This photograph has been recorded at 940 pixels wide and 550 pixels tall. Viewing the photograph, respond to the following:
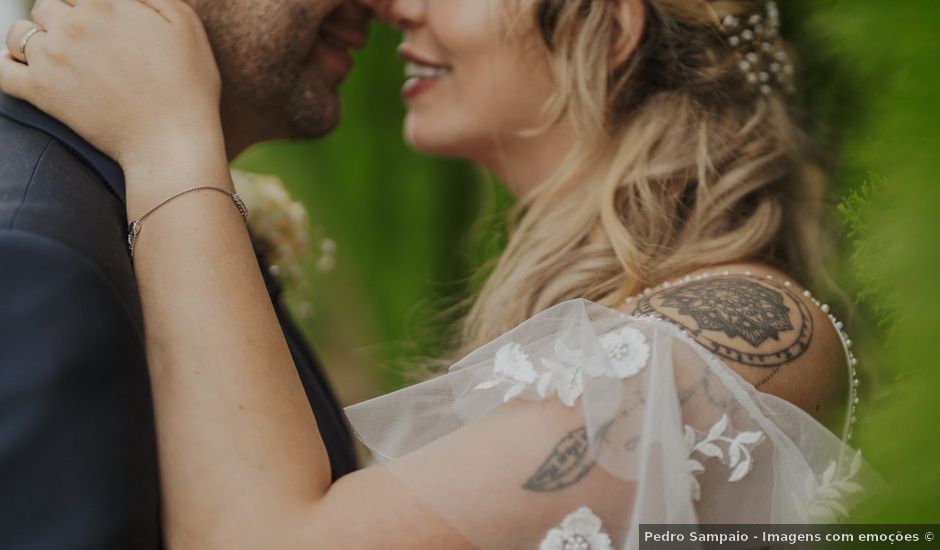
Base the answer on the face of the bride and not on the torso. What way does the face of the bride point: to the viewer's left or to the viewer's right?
to the viewer's left

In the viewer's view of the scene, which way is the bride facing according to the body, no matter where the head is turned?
to the viewer's left
